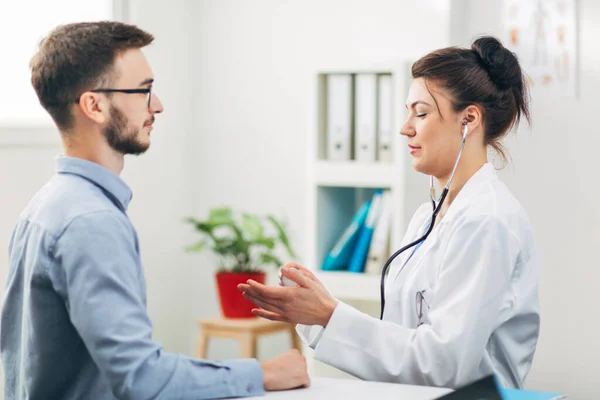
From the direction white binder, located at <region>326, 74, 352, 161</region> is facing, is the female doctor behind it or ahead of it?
ahead

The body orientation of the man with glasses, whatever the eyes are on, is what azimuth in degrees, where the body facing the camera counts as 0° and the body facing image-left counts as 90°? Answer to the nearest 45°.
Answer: approximately 270°

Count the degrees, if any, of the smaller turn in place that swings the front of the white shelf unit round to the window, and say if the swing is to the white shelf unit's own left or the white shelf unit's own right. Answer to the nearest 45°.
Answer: approximately 90° to the white shelf unit's own right

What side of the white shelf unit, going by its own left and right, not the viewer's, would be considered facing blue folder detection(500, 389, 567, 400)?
front

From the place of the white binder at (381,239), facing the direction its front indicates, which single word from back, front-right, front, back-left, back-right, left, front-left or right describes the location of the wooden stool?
right

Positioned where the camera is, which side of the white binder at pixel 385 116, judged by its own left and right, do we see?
front

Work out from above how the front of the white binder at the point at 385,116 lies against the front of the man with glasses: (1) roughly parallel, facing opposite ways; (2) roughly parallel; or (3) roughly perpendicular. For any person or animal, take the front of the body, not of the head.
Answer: roughly perpendicular

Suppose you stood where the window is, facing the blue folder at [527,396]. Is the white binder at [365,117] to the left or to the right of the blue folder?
left

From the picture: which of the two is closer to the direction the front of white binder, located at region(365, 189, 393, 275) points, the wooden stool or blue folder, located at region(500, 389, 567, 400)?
the blue folder

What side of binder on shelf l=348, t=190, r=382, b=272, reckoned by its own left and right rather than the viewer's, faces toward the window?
right

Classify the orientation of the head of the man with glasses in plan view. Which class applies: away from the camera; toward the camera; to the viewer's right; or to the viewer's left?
to the viewer's right

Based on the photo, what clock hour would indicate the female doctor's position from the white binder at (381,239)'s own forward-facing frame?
The female doctor is roughly at 12 o'clock from the white binder.

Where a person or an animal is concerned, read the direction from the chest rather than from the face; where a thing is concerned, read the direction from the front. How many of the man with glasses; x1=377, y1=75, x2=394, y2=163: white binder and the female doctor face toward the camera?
1

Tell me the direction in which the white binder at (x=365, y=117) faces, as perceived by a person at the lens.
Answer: facing the viewer

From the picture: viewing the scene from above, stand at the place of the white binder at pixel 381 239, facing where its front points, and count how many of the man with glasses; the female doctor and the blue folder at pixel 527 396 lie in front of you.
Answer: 3
